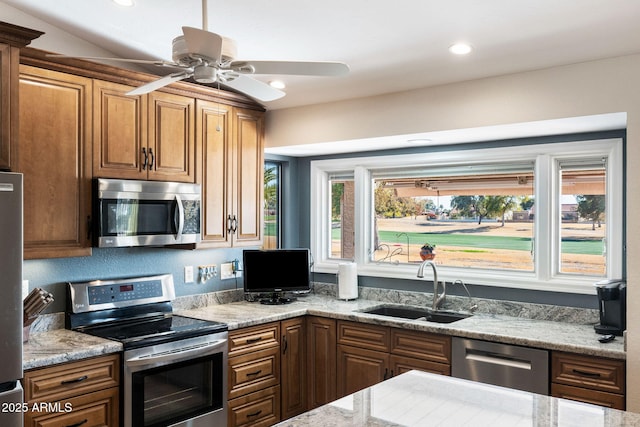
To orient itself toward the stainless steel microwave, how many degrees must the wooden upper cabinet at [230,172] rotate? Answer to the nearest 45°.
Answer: approximately 90° to its right

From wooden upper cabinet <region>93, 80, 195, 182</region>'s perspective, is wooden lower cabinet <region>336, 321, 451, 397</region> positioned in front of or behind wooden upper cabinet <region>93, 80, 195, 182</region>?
in front

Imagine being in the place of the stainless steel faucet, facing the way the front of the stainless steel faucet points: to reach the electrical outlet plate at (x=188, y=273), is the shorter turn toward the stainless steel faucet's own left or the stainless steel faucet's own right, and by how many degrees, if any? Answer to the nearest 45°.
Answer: approximately 45° to the stainless steel faucet's own right

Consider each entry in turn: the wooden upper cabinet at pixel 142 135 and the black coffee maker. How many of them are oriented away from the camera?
0

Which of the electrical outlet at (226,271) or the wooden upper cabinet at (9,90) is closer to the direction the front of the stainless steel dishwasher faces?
the wooden upper cabinet

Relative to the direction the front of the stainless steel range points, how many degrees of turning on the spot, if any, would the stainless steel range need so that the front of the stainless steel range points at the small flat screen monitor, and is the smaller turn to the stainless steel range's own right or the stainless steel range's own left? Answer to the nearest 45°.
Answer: approximately 90° to the stainless steel range's own left

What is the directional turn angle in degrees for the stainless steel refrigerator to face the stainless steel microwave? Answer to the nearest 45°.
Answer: approximately 90° to its left

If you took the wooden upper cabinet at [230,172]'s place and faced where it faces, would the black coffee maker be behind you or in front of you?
in front
